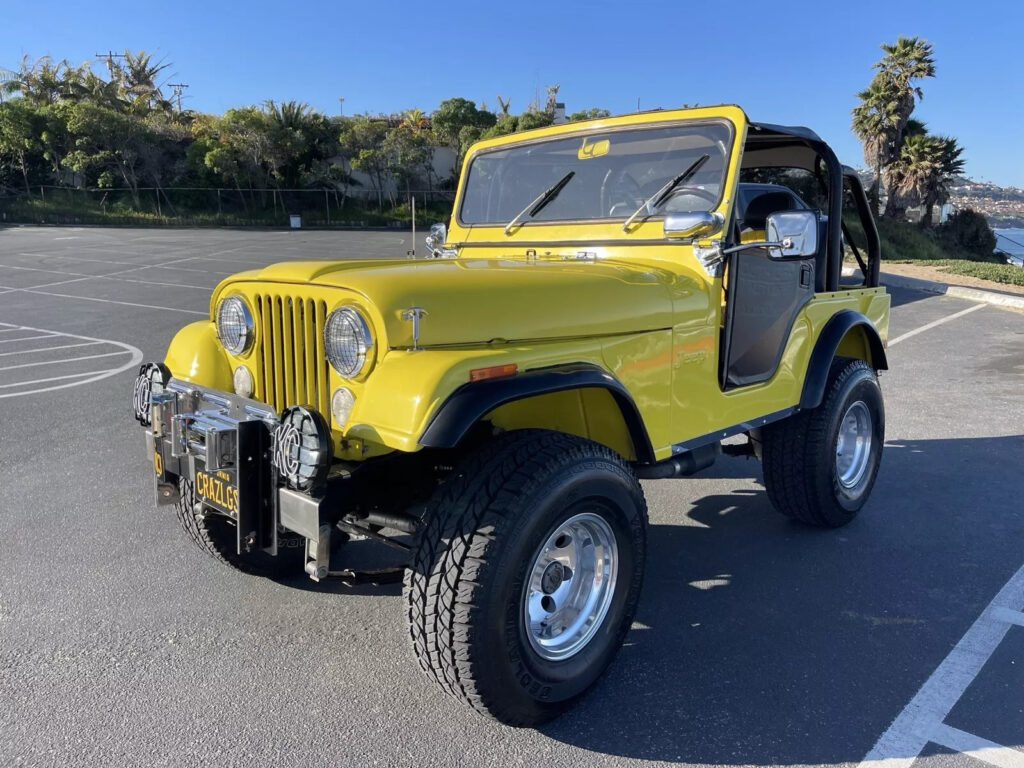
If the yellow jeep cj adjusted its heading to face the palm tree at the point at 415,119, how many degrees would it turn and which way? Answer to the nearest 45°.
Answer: approximately 135° to its right

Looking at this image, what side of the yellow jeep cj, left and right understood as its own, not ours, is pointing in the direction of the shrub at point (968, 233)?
back

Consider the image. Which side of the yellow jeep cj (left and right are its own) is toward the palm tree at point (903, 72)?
back

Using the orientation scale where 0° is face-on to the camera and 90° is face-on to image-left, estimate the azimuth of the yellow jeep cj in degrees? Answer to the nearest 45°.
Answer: approximately 45°

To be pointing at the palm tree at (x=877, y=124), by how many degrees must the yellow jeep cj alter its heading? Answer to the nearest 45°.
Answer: approximately 180°

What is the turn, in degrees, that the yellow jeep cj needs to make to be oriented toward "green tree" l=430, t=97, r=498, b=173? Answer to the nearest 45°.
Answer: approximately 135° to its right

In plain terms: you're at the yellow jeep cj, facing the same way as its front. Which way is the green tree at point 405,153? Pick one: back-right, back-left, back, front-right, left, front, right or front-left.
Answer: back-right

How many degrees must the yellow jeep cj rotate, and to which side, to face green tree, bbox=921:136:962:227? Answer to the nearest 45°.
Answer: approximately 180°
